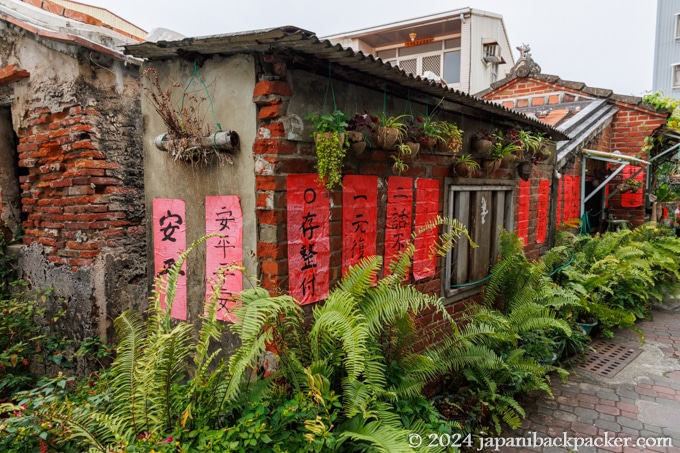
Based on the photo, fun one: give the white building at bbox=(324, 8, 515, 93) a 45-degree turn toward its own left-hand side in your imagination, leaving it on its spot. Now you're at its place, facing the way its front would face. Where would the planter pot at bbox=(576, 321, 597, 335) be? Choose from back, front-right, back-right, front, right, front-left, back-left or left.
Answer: front

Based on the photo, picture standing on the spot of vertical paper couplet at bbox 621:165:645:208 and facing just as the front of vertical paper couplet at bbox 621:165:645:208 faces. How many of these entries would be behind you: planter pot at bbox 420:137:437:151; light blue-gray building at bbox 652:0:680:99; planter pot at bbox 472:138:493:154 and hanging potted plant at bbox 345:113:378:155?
1

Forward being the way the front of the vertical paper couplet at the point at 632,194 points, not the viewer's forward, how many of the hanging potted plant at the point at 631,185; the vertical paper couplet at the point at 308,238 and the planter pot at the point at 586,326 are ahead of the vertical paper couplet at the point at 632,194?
3

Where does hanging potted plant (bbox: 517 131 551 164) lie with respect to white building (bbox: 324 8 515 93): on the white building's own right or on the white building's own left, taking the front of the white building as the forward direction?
on the white building's own left

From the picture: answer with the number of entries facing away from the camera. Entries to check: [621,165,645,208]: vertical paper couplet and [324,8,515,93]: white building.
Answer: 0

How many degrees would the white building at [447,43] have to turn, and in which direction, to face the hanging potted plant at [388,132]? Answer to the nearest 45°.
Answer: approximately 45° to its left

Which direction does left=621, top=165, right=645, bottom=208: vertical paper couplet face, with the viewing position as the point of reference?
facing the viewer

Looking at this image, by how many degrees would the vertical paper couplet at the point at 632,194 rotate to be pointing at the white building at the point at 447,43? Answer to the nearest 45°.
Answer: approximately 135° to its right

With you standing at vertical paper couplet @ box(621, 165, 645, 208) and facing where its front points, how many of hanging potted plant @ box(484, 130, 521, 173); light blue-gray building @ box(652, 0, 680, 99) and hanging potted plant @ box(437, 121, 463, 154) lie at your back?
1

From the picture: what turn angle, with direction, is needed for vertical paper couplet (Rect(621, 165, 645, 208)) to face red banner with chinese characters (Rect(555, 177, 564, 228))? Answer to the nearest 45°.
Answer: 0° — it already faces it

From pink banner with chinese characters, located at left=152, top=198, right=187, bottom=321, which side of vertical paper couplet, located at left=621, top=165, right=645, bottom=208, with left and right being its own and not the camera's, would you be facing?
front

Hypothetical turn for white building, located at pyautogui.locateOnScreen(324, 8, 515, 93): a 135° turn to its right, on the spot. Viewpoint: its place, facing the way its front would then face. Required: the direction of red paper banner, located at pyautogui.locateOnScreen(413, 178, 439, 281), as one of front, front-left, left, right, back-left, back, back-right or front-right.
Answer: back

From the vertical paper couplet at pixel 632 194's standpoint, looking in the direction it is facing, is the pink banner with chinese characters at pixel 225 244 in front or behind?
in front

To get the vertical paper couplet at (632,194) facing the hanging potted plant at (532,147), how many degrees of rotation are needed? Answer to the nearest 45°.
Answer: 0° — it already faces it

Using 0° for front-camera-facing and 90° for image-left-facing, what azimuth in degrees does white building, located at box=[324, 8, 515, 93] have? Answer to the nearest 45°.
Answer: approximately 45°
